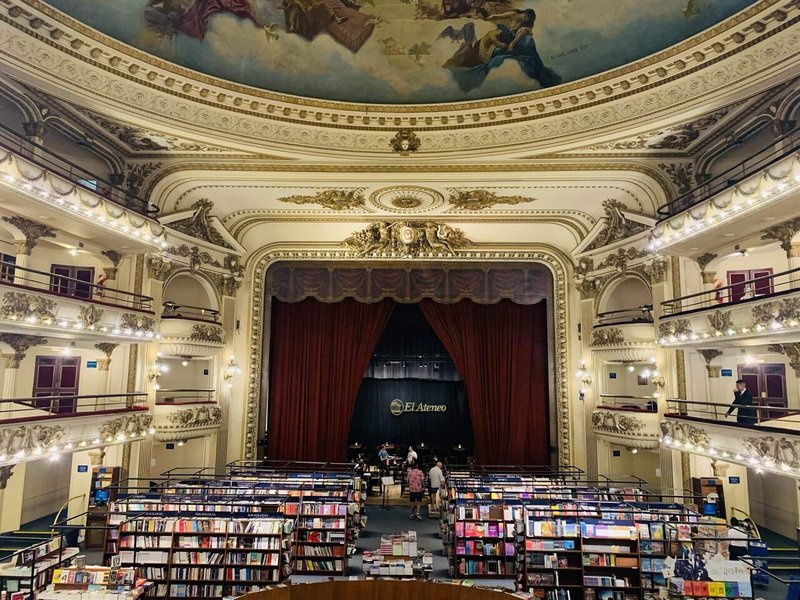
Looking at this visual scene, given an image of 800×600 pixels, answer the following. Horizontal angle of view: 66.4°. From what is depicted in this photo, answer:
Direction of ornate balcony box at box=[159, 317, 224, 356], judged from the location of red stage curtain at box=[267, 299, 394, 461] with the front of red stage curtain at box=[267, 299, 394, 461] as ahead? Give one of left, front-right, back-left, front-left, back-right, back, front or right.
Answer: front-right

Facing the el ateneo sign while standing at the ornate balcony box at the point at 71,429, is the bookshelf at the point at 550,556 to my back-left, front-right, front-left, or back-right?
front-right

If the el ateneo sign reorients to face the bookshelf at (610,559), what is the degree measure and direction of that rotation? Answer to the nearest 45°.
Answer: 0° — it already faces it

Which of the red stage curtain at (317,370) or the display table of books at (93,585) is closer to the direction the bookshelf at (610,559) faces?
the display table of books

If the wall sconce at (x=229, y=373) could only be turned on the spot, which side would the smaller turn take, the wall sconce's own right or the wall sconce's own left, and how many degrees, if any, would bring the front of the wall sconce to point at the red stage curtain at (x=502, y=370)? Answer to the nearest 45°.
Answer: approximately 90° to the wall sconce's own left

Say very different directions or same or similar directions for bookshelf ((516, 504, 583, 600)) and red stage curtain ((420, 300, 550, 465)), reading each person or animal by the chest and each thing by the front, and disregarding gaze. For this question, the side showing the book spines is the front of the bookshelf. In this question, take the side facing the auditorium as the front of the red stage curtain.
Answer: same or similar directions

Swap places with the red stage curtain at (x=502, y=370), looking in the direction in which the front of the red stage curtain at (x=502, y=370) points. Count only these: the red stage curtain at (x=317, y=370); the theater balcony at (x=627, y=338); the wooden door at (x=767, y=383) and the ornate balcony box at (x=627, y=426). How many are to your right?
1

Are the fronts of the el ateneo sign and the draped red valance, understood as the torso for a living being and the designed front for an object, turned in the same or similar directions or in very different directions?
same or similar directions

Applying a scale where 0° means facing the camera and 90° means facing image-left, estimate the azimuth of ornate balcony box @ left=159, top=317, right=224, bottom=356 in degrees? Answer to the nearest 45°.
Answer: approximately 315°

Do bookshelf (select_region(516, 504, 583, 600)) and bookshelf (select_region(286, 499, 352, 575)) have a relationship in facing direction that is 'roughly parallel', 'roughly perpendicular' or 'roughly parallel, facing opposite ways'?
roughly parallel

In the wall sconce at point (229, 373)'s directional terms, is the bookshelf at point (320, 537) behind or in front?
in front

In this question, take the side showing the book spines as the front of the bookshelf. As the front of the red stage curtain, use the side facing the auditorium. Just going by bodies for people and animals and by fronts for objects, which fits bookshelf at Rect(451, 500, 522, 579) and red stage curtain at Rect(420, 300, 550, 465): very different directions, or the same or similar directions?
same or similar directions

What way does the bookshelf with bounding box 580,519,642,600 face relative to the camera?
toward the camera

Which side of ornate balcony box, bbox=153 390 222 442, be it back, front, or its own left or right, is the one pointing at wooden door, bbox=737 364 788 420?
front

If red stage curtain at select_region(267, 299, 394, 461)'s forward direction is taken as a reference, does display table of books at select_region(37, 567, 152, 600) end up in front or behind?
in front

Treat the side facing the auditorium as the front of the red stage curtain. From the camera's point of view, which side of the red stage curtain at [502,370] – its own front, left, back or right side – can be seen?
front

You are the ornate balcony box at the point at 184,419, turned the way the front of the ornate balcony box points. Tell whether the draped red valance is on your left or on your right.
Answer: on your left
